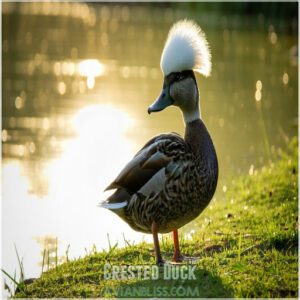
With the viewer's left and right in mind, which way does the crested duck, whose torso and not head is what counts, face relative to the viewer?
facing to the right of the viewer
